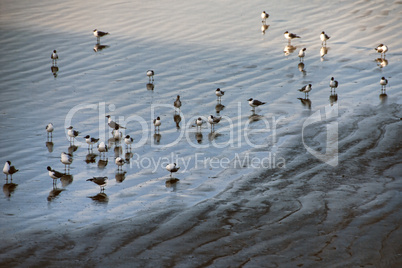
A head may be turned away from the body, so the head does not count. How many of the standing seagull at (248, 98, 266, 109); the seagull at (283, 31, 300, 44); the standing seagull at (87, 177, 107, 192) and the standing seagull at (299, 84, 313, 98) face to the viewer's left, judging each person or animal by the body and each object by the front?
2

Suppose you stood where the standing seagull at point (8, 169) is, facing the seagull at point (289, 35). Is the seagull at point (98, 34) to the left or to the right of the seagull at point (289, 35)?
left

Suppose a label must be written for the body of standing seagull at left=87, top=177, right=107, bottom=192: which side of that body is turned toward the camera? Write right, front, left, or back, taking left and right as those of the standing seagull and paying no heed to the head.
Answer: right

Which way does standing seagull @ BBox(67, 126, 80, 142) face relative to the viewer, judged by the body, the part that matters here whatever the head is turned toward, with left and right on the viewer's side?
facing the viewer and to the left of the viewer

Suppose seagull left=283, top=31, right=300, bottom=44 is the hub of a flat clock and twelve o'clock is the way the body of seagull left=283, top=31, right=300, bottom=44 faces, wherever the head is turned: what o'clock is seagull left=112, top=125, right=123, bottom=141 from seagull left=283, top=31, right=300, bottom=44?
seagull left=112, top=125, right=123, bottom=141 is roughly at 10 o'clock from seagull left=283, top=31, right=300, bottom=44.

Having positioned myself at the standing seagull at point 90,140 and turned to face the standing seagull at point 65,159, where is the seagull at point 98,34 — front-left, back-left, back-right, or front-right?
back-right

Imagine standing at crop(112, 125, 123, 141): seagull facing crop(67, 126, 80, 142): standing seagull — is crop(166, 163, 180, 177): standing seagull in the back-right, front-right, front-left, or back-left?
back-left
